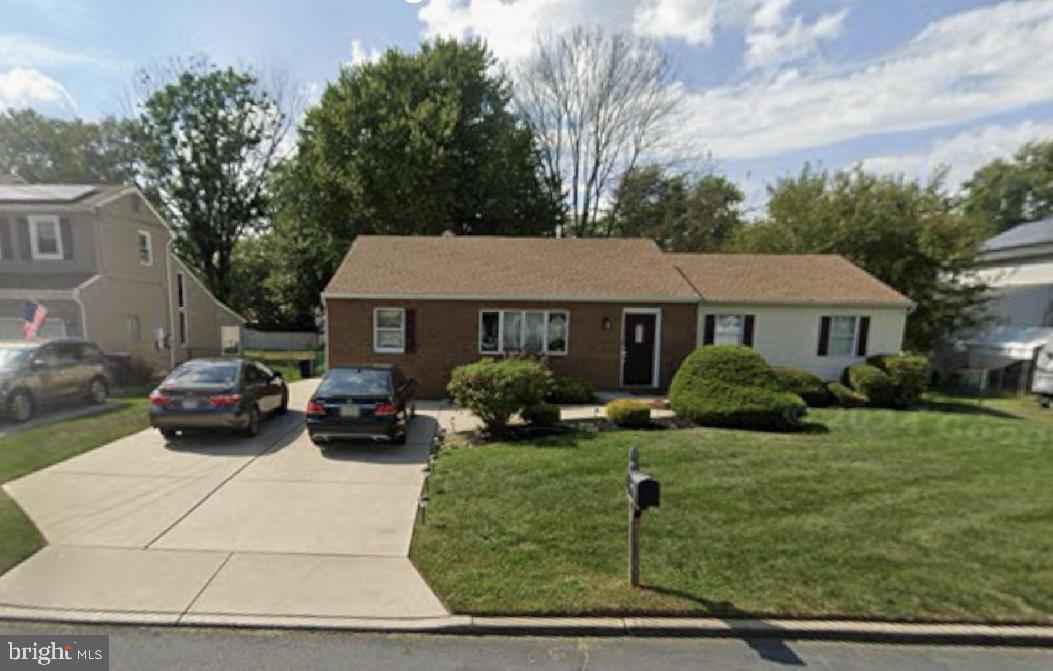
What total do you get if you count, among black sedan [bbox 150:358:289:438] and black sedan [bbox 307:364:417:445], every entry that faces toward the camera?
0

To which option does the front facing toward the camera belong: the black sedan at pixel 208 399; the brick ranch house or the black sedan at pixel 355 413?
the brick ranch house

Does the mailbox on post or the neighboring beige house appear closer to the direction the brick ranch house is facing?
the mailbox on post

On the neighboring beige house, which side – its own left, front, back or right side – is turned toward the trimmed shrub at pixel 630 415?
left

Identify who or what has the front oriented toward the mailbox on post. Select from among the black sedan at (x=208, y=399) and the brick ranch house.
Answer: the brick ranch house

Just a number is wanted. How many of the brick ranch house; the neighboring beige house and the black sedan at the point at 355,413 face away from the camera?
1

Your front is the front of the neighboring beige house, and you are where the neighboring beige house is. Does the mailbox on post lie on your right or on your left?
on your left

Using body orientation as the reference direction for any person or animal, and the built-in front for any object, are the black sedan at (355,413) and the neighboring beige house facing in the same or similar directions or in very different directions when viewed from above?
very different directions

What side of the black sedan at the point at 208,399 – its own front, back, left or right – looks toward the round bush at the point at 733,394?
right

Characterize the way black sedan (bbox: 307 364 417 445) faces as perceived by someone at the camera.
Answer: facing away from the viewer

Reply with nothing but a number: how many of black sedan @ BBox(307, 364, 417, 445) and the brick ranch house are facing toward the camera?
1

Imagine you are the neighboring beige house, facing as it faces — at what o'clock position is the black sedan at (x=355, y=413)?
The black sedan is roughly at 10 o'clock from the neighboring beige house.

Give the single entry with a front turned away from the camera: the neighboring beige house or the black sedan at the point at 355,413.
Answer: the black sedan

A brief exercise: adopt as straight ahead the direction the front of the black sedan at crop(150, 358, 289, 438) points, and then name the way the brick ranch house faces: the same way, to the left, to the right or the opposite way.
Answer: the opposite way

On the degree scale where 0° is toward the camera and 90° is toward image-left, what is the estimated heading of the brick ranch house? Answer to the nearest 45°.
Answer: approximately 0°
